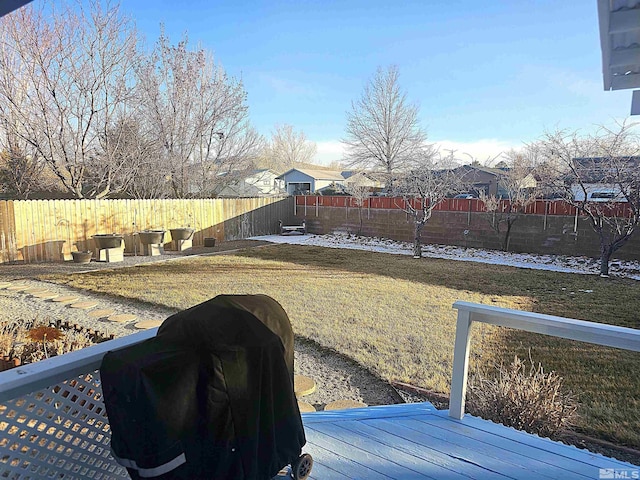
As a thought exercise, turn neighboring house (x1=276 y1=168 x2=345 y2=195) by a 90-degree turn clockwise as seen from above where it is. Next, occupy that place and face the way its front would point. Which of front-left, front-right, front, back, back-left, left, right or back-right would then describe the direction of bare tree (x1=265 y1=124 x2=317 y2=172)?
front-right

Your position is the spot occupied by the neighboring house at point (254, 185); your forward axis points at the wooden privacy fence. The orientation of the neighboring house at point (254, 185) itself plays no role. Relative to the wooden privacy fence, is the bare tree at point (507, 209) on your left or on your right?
left

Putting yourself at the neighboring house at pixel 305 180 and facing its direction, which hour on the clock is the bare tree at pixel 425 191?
The bare tree is roughly at 10 o'clock from the neighboring house.

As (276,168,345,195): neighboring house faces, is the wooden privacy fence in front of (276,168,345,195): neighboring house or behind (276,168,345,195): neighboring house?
in front

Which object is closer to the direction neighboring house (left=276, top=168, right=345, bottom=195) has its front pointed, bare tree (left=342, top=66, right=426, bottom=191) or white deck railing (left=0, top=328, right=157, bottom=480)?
the white deck railing

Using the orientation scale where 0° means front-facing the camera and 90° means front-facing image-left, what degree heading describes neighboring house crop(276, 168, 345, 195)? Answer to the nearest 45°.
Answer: approximately 45°

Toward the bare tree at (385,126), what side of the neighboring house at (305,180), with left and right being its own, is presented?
left

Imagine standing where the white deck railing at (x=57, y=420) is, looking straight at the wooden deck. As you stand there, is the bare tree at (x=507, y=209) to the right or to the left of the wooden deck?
left

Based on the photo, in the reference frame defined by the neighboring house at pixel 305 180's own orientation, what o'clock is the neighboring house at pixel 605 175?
the neighboring house at pixel 605 175 is roughly at 10 o'clock from the neighboring house at pixel 305 180.

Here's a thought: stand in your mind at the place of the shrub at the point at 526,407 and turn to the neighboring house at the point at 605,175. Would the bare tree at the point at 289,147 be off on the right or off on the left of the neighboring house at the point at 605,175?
left

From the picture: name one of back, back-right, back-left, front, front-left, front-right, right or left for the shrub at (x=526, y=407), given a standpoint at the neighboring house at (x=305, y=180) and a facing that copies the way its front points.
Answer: front-left

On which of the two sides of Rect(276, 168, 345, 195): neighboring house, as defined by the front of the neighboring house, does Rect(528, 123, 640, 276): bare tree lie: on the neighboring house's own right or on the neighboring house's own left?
on the neighboring house's own left

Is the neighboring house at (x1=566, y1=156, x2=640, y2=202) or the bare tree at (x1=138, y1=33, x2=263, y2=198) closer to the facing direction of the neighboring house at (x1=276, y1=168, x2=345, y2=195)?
the bare tree
